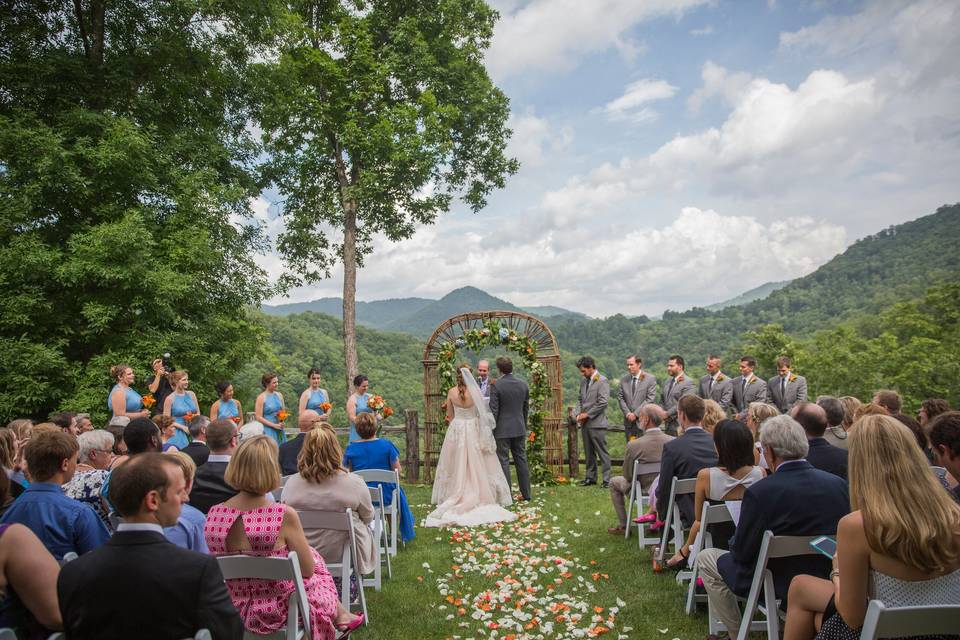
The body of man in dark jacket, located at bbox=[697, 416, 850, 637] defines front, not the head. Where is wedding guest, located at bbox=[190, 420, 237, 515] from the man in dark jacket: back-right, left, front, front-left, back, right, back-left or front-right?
front-left

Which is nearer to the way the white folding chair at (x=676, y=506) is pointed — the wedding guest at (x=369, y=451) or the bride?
the bride

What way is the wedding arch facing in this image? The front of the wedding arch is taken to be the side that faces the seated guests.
toward the camera

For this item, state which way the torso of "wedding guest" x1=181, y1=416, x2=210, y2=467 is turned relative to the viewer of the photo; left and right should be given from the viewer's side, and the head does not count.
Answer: facing away from the viewer and to the right of the viewer

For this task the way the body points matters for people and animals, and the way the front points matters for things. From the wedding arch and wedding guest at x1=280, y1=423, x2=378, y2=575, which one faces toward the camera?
the wedding arch

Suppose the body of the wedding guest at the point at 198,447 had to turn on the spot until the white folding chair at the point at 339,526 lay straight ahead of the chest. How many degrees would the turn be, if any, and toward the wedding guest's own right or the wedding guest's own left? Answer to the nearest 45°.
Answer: approximately 90° to the wedding guest's own right

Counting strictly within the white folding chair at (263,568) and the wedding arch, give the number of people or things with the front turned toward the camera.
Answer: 1

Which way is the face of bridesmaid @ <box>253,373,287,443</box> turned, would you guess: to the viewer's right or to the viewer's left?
to the viewer's right

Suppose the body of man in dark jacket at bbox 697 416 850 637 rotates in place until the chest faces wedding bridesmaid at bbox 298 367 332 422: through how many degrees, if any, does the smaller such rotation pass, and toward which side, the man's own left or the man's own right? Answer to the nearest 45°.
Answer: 0° — they already face them

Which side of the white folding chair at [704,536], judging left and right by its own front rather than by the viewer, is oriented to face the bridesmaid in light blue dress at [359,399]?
front

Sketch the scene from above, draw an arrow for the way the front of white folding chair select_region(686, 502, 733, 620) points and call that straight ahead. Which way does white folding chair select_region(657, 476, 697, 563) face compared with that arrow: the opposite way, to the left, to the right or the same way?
the same way

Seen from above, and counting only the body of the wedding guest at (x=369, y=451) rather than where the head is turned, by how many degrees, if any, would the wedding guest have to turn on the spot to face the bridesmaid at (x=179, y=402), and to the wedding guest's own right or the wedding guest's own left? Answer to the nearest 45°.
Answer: approximately 45° to the wedding guest's own left

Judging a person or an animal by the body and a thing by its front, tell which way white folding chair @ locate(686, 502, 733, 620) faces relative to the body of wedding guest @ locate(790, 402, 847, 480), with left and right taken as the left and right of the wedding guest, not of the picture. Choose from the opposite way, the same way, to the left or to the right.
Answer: the same way

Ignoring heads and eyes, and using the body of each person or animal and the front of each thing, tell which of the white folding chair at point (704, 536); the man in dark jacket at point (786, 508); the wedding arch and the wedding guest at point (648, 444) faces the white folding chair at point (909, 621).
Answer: the wedding arch

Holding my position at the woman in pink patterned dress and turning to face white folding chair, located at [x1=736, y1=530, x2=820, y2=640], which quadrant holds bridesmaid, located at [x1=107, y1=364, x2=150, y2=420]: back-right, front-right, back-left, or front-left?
back-left

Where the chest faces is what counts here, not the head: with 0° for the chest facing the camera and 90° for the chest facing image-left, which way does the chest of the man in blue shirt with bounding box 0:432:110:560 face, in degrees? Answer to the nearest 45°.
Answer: approximately 225°

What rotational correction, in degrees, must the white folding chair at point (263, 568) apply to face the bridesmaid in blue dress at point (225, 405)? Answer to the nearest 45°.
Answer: approximately 45° to its left

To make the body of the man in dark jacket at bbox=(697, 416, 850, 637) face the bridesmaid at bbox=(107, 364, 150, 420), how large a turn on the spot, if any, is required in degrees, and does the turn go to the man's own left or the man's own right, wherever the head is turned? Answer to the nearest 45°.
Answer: approximately 45° to the man's own left

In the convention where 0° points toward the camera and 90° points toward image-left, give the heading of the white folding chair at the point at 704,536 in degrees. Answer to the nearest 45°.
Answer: approximately 135°

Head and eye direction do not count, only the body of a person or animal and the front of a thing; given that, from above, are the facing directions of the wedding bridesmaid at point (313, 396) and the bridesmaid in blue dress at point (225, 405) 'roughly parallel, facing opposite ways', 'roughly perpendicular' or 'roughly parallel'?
roughly parallel

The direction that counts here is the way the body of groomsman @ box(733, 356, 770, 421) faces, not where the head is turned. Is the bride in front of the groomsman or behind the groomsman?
in front

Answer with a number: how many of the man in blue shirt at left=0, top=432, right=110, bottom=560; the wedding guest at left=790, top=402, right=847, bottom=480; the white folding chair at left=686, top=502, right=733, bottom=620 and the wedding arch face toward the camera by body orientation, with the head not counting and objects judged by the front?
1
